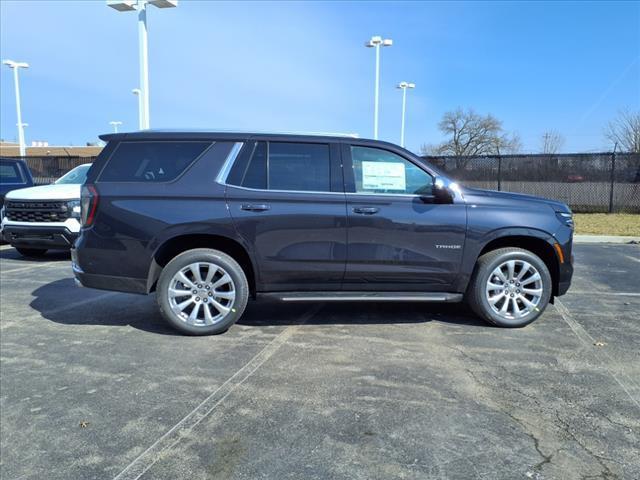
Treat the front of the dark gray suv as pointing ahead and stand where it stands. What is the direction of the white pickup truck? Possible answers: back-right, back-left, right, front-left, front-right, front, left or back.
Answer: back-left

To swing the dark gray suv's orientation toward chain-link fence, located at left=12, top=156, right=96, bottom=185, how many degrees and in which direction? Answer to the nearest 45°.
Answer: approximately 135° to its left

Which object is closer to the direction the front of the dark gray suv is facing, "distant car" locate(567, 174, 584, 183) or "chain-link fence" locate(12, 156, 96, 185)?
the distant car

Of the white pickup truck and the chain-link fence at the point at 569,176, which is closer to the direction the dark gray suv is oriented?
the chain-link fence

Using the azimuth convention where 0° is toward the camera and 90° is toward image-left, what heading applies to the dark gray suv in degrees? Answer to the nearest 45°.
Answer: approximately 270°

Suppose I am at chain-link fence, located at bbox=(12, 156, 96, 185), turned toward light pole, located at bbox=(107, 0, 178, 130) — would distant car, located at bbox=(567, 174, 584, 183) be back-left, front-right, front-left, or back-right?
front-left

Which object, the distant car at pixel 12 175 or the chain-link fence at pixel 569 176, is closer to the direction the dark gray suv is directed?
the chain-link fence

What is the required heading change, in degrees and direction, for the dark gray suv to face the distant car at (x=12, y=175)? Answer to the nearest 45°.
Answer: approximately 135° to its left
